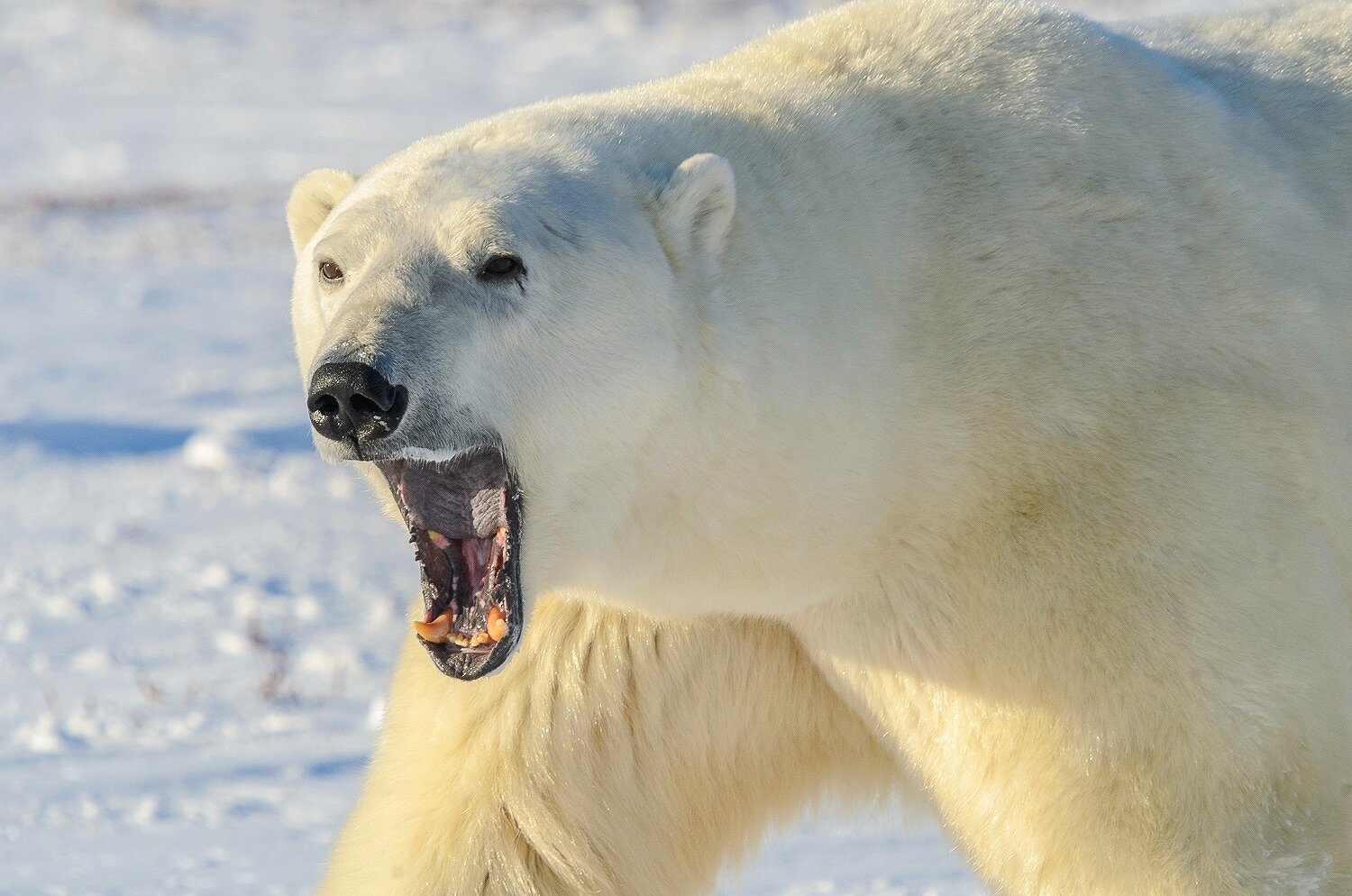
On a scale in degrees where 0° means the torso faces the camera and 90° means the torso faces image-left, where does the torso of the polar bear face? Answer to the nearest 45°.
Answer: approximately 45°
